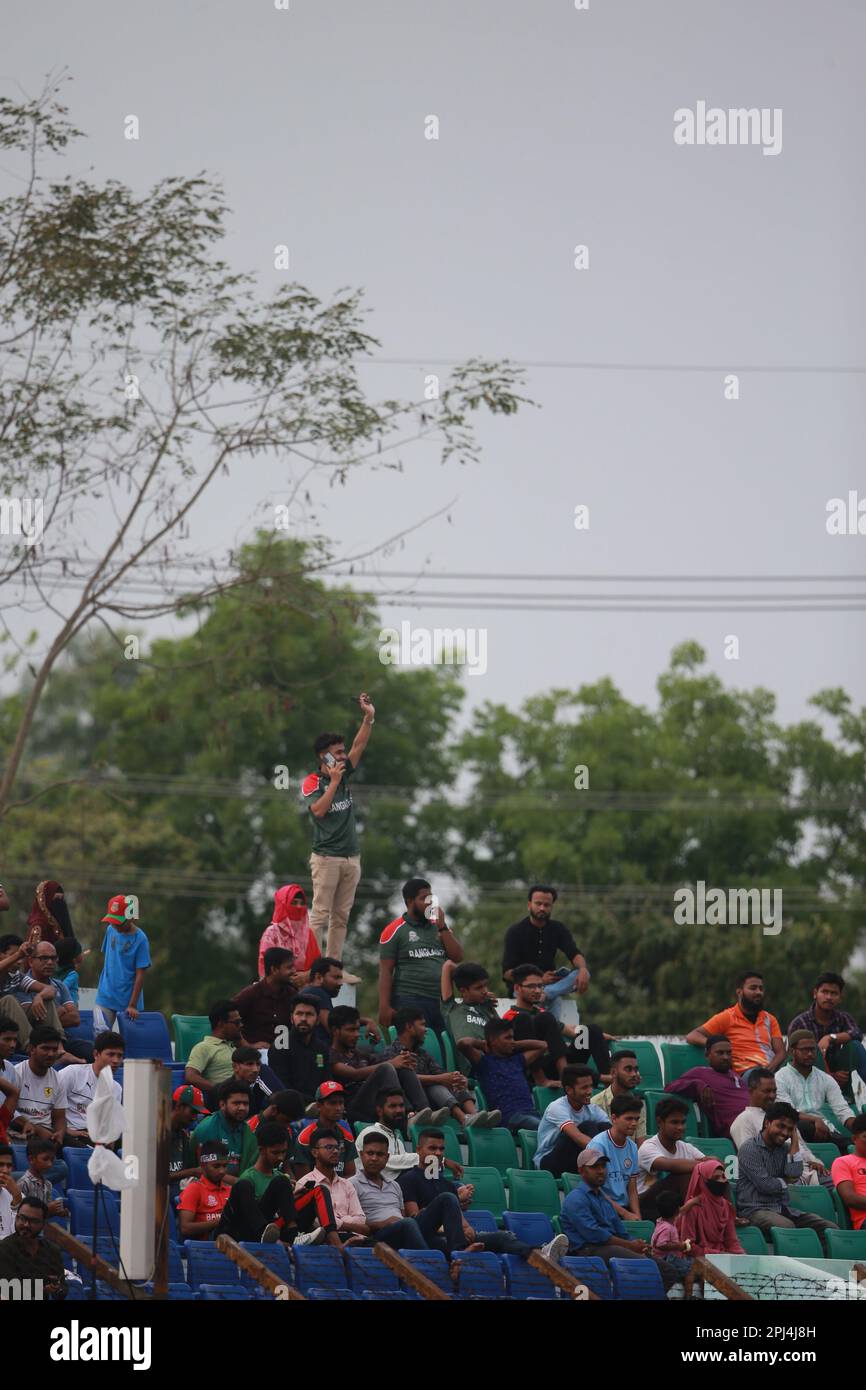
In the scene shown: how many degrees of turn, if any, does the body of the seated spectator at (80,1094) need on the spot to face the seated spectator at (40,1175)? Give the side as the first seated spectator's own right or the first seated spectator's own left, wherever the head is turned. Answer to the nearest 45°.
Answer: approximately 45° to the first seated spectator's own right

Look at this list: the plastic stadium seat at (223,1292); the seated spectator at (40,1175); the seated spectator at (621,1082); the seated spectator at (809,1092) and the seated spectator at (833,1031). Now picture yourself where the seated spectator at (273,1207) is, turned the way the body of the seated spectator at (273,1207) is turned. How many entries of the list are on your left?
3

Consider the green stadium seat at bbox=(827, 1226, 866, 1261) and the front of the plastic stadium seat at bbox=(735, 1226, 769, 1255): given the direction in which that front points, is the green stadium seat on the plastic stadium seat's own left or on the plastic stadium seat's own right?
on the plastic stadium seat's own left

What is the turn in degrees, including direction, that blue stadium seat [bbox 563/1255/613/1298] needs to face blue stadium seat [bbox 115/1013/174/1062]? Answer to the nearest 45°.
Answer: approximately 180°

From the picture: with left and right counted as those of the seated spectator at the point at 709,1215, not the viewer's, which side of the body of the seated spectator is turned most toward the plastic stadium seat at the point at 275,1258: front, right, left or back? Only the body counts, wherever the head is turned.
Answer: right

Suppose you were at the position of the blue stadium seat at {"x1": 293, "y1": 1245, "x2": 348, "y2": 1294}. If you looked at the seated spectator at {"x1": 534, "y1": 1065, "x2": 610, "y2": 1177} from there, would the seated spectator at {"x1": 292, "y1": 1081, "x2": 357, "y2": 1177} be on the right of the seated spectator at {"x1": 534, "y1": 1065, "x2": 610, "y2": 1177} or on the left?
left

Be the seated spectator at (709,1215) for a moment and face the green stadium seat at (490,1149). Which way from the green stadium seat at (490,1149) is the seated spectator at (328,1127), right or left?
left

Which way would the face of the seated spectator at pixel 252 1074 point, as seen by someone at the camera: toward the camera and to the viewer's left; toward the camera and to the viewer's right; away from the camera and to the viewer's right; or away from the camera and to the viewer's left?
toward the camera and to the viewer's right

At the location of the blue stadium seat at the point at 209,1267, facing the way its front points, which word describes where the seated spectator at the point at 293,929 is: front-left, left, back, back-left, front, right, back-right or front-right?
back-left

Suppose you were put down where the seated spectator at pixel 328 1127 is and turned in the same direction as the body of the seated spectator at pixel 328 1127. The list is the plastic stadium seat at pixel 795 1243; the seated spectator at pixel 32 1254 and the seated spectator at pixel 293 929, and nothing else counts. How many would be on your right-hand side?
1

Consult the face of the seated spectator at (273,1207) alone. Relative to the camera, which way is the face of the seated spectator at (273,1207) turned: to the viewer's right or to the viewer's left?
to the viewer's right

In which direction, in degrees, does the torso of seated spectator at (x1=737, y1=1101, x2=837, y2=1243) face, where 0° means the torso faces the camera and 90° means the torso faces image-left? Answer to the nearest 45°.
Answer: approximately 315°

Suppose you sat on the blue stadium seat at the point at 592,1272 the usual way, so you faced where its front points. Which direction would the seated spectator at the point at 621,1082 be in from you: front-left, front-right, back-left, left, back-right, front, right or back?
back-left
